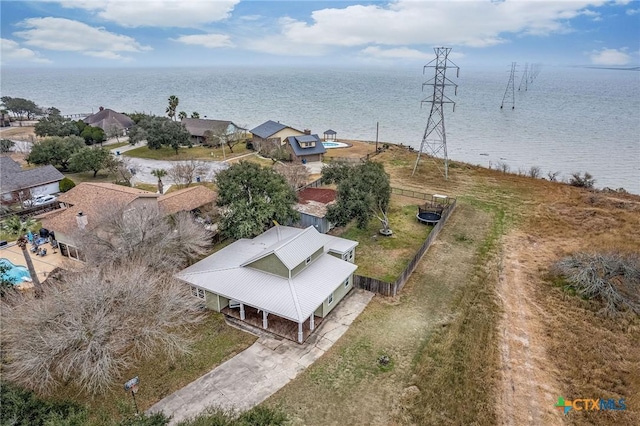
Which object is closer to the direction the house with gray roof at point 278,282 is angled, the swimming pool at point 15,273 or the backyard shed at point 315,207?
the swimming pool

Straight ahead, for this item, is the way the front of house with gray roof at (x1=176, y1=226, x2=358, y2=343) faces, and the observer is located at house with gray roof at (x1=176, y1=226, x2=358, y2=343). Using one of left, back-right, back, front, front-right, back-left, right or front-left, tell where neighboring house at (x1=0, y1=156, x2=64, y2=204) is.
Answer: right

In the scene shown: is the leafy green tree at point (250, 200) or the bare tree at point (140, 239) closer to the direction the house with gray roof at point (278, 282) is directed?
the bare tree

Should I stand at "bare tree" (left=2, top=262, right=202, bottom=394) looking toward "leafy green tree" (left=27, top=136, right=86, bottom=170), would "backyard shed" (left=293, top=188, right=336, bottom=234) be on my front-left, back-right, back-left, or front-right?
front-right

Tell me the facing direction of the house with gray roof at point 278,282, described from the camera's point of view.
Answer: facing the viewer and to the left of the viewer

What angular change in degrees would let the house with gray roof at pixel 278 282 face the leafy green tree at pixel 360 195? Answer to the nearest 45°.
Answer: approximately 180°

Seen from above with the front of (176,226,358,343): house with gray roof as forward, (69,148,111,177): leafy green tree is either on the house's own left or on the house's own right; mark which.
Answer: on the house's own right

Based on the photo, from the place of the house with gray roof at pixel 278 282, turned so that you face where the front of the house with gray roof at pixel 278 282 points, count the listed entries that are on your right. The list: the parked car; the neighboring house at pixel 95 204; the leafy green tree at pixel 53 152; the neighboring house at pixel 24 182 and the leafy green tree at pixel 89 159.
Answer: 5

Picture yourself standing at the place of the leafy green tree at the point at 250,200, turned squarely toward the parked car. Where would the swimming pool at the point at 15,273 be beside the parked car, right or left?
left

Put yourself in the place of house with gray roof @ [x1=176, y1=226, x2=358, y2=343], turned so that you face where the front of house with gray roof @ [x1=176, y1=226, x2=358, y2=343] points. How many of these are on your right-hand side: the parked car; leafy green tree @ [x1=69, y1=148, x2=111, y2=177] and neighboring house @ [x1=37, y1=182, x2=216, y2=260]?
3

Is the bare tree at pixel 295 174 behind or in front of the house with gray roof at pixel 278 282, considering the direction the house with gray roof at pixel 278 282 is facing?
behind

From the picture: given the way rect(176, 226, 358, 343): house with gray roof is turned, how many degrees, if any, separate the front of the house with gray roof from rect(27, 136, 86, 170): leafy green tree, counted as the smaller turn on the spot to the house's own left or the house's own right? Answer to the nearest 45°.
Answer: approximately 90° to the house's own right

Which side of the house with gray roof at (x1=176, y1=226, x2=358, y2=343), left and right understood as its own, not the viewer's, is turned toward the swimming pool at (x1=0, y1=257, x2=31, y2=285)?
right

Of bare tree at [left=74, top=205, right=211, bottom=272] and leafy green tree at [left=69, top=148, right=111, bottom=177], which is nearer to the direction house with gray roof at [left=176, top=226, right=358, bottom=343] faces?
the bare tree
